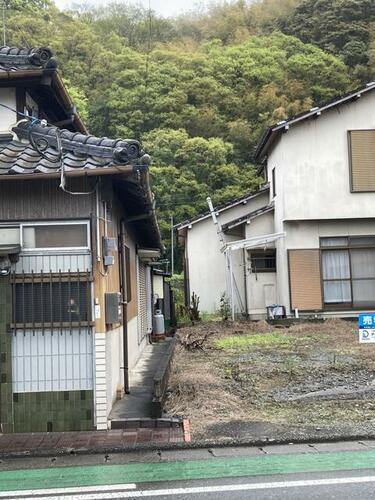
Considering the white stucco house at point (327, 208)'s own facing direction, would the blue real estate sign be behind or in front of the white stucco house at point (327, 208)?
in front

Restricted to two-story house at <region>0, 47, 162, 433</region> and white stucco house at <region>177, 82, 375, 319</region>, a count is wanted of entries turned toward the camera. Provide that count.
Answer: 2

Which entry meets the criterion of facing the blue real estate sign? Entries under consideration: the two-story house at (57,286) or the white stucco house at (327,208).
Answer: the white stucco house

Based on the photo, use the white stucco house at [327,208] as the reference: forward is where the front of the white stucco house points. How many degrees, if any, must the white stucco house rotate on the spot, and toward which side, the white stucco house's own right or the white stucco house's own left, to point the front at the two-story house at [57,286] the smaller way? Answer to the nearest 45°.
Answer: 0° — it already faces it

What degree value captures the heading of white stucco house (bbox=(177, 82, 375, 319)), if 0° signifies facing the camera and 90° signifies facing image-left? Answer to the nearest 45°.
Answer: approximately 0°

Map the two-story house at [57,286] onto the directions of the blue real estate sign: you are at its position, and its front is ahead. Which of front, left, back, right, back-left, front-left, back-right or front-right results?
front-right

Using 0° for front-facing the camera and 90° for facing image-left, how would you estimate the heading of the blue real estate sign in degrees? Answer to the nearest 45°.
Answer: approximately 0°

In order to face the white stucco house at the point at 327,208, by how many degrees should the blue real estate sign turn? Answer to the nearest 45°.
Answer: approximately 180°
